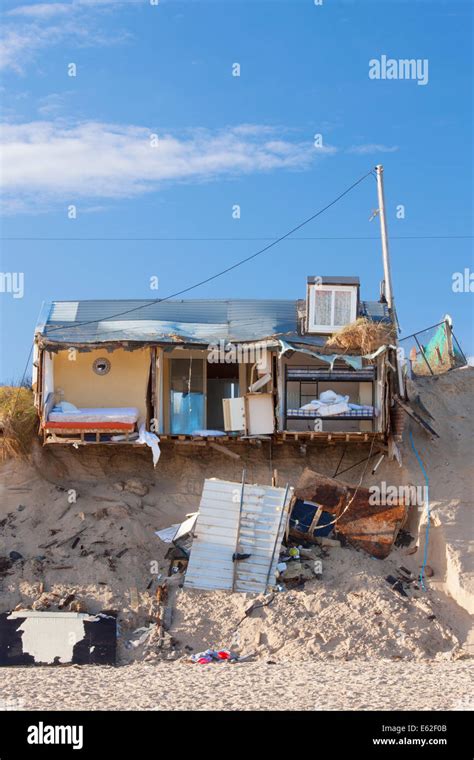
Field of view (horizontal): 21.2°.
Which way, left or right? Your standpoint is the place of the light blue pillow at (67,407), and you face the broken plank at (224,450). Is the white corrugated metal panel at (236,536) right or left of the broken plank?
right

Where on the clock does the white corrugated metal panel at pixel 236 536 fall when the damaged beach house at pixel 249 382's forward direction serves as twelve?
The white corrugated metal panel is roughly at 12 o'clock from the damaged beach house.

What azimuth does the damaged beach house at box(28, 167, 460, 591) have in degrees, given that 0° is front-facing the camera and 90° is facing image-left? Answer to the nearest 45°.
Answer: approximately 0°

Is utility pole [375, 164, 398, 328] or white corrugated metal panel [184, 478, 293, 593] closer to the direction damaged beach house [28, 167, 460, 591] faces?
the white corrugated metal panel

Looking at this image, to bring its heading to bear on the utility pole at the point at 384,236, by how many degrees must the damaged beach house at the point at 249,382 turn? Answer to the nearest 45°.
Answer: approximately 135° to its left
